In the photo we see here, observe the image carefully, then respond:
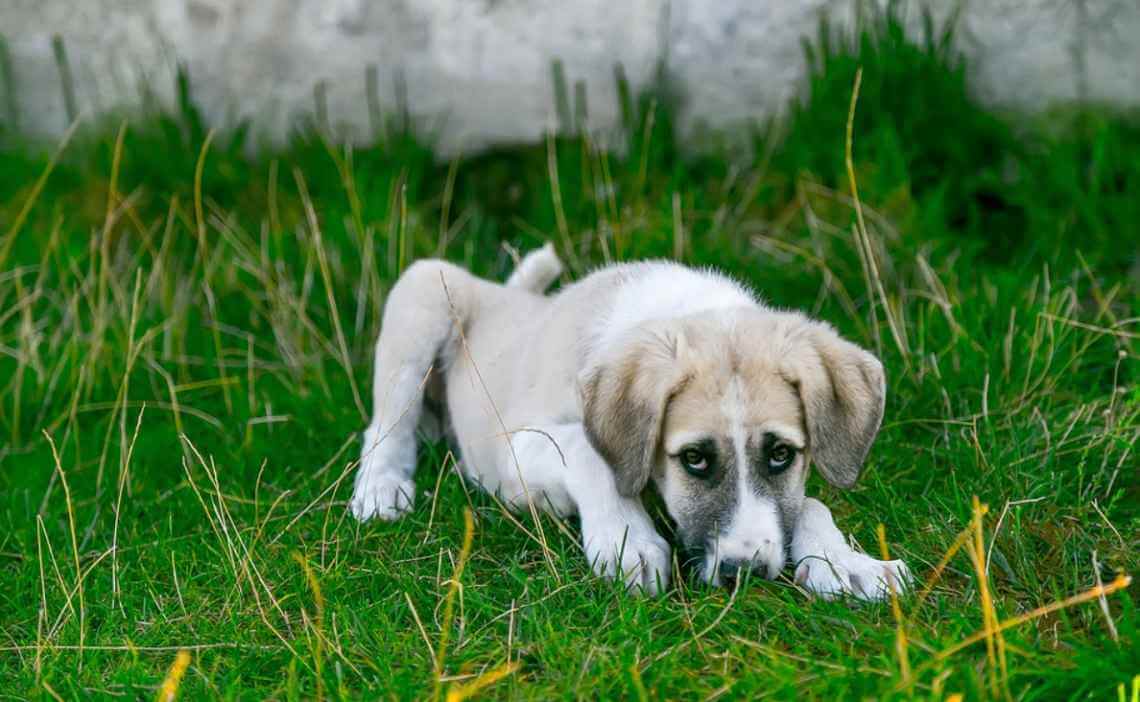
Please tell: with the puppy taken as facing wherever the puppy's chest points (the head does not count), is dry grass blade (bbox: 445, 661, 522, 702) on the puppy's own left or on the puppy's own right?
on the puppy's own right

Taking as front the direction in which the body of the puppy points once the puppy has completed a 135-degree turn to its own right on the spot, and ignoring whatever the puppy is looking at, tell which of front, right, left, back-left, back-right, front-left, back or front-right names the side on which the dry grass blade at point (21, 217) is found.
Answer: front-right

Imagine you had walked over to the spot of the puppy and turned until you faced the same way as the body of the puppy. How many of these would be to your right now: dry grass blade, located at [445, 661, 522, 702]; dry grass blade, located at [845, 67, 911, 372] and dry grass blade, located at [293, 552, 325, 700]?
2

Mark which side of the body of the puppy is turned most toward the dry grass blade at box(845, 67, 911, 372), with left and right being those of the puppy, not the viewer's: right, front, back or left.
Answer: left

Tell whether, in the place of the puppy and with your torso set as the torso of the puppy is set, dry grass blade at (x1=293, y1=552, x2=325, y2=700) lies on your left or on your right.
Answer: on your right
